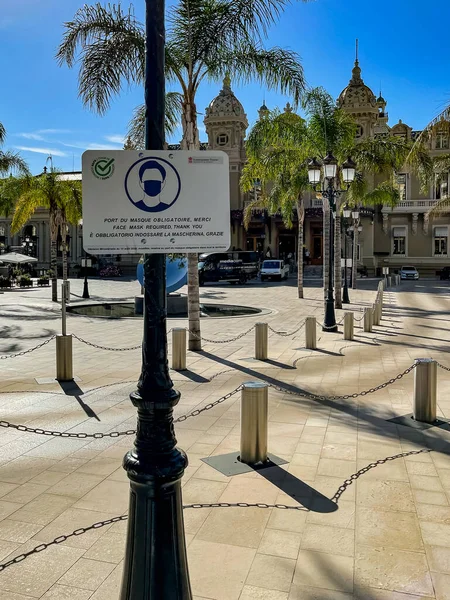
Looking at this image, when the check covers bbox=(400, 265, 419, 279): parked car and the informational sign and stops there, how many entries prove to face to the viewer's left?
0

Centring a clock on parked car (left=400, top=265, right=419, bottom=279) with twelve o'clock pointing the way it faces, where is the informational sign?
The informational sign is roughly at 12 o'clock from the parked car.

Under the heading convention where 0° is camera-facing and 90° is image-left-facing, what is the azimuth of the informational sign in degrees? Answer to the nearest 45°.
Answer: approximately 0°

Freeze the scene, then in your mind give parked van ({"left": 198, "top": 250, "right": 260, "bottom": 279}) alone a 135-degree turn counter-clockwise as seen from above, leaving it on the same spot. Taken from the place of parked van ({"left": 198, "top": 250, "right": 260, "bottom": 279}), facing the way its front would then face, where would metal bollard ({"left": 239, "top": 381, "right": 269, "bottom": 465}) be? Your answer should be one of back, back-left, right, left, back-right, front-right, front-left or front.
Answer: front-right

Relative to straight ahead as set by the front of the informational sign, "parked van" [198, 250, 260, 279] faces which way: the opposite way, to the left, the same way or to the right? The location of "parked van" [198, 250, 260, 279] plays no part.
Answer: to the right

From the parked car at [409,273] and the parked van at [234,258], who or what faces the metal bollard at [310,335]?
the parked car at [409,273]

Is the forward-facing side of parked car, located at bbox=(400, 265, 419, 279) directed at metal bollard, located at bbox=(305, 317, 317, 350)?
yes

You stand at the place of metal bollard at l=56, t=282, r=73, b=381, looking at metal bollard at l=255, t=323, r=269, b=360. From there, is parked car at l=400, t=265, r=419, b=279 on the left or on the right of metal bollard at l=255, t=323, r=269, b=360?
left

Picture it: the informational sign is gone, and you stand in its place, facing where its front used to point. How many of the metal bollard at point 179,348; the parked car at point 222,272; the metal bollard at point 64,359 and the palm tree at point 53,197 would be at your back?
4

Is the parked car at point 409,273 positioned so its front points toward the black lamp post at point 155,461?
yes

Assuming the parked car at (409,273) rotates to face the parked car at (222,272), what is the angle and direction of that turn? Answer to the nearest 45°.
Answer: approximately 45° to its right

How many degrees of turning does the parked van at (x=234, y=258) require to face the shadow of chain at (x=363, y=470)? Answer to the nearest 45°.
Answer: approximately 90° to its left

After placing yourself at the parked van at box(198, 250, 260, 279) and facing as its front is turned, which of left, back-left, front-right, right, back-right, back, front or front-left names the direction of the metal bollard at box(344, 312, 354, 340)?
left

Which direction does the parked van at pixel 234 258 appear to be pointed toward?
to the viewer's left
